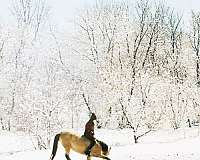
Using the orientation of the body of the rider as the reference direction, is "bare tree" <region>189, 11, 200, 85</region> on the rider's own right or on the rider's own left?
on the rider's own left

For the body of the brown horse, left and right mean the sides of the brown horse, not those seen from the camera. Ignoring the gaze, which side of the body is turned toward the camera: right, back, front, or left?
right

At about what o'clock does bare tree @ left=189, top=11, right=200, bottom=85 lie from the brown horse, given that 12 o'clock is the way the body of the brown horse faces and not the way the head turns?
The bare tree is roughly at 10 o'clock from the brown horse.

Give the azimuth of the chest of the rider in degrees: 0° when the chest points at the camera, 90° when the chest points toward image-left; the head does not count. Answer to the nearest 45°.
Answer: approximately 270°
